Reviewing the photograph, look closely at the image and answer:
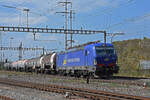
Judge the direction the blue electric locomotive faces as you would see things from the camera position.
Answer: facing the viewer and to the right of the viewer
